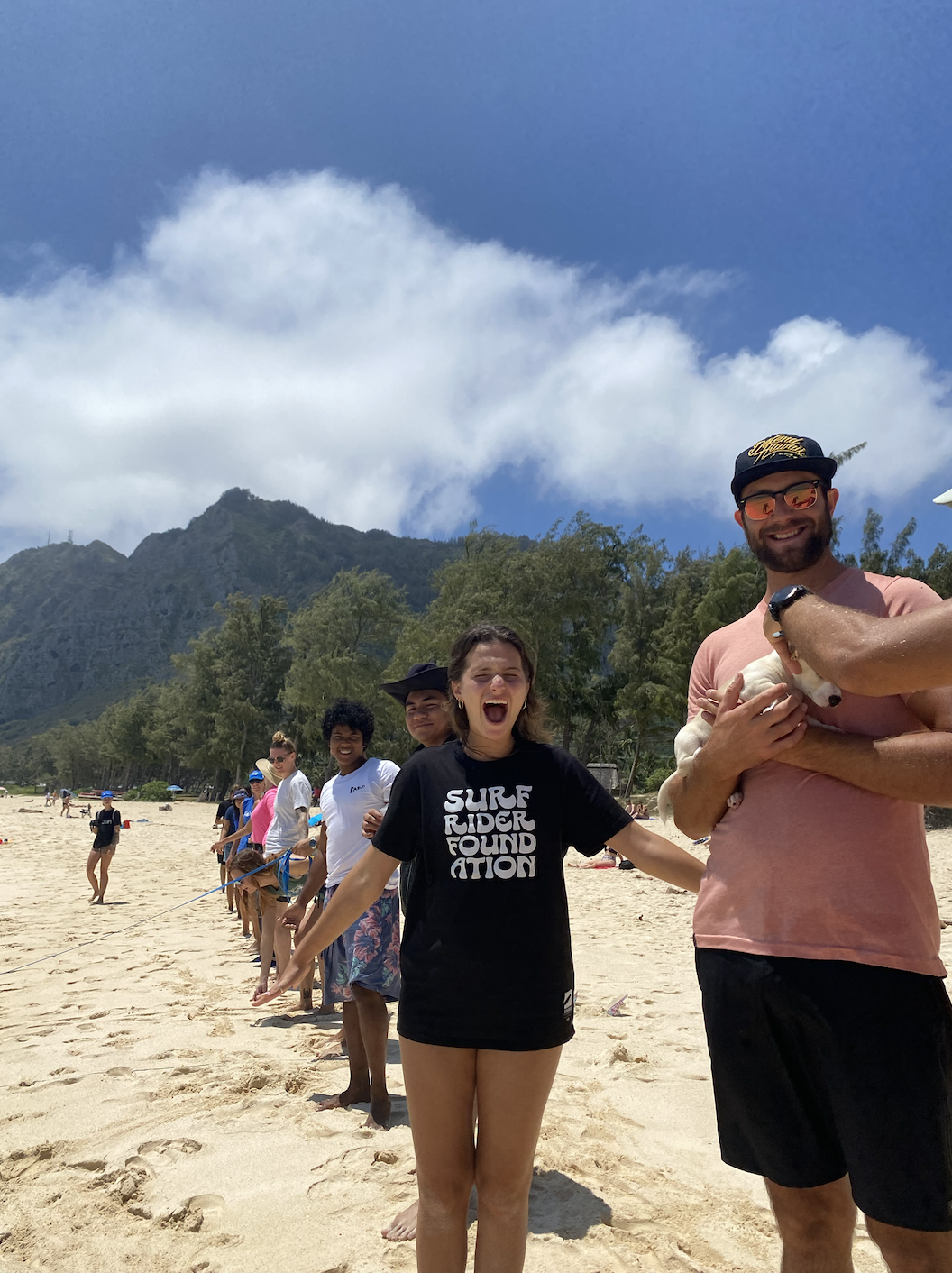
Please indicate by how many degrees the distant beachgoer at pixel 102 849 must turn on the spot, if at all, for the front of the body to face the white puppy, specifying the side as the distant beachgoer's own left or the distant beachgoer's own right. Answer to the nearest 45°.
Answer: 0° — they already face it

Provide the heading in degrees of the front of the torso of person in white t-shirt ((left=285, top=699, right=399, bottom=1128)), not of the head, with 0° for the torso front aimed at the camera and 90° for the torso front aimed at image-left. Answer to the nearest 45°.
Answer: approximately 45°

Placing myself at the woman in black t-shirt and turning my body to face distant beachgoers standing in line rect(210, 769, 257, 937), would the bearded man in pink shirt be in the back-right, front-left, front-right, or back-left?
back-right

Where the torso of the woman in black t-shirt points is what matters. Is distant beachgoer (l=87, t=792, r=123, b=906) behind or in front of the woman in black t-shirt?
behind

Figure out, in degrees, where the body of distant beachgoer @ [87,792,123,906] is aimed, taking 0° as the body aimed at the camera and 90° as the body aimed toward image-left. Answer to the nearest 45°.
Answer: approximately 0°

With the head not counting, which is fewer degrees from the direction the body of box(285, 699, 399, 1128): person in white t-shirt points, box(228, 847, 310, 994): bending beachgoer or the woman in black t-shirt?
the woman in black t-shirt

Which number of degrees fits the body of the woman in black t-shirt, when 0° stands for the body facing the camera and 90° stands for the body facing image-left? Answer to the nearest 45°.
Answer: approximately 0°

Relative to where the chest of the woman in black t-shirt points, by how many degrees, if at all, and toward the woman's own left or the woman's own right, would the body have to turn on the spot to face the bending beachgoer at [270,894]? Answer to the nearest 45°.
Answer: approximately 180°

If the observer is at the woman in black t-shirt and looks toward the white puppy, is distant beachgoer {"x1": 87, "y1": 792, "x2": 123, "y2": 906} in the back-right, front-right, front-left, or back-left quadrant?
back-left

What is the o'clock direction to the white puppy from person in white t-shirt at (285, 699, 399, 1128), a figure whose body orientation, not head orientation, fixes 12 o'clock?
The white puppy is roughly at 10 o'clock from the person in white t-shirt.

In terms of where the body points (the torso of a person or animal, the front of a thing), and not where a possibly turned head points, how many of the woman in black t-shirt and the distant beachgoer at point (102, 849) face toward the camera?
2

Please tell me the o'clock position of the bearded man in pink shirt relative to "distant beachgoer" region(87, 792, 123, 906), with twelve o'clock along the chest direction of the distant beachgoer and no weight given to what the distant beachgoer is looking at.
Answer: The bearded man in pink shirt is roughly at 12 o'clock from the distant beachgoer.

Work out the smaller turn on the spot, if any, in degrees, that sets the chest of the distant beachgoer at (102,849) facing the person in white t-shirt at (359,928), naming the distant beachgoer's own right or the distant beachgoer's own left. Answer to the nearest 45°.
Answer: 0° — they already face them

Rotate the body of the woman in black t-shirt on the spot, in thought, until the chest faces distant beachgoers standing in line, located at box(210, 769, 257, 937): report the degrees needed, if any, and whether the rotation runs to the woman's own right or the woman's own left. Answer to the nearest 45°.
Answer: approximately 180°
